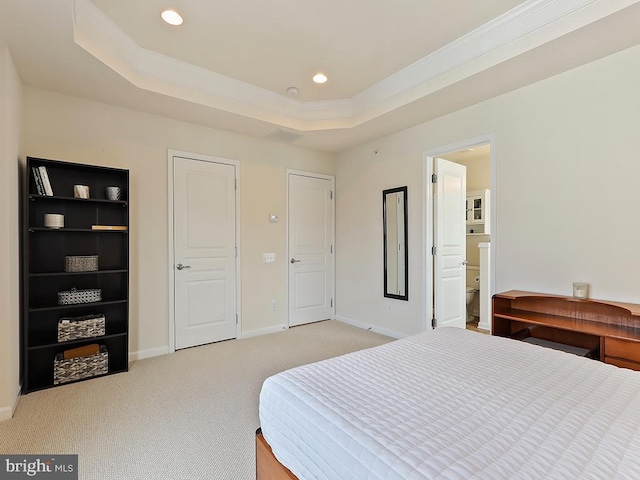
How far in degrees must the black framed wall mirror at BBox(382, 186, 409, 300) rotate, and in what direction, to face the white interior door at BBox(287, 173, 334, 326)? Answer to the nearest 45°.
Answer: approximately 45° to its right

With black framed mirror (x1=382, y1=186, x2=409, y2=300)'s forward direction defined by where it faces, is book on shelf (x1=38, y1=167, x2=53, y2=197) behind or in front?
in front

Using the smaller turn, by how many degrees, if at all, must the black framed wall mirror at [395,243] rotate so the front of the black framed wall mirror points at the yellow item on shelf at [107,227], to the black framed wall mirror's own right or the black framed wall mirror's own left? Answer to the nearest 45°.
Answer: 0° — it already faces it

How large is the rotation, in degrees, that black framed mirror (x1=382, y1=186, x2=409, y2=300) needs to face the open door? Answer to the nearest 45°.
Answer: approximately 135° to its left

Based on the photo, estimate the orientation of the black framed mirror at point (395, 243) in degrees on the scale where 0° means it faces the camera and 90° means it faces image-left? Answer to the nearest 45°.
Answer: approximately 45°

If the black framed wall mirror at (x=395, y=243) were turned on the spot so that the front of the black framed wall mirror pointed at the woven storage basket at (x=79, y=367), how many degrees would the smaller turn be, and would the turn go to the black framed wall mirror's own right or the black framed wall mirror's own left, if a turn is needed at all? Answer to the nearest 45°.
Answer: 0° — it already faces it

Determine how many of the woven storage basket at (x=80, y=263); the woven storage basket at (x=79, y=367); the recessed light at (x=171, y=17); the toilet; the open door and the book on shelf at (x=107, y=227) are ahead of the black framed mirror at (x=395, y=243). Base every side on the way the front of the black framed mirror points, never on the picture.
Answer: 4

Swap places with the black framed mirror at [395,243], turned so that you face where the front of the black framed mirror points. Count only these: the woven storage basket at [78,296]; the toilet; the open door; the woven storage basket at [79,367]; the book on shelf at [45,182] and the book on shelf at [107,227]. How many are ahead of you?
4

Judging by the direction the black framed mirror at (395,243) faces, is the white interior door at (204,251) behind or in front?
in front

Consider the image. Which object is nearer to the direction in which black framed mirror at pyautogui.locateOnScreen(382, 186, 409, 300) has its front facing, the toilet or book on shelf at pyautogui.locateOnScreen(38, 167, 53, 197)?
the book on shelf

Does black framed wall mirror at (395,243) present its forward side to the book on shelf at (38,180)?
yes

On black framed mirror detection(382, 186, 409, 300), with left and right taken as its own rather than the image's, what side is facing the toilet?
back

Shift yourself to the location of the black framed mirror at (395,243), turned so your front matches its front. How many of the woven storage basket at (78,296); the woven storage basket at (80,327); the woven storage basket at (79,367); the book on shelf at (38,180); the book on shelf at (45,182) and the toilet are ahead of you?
5
